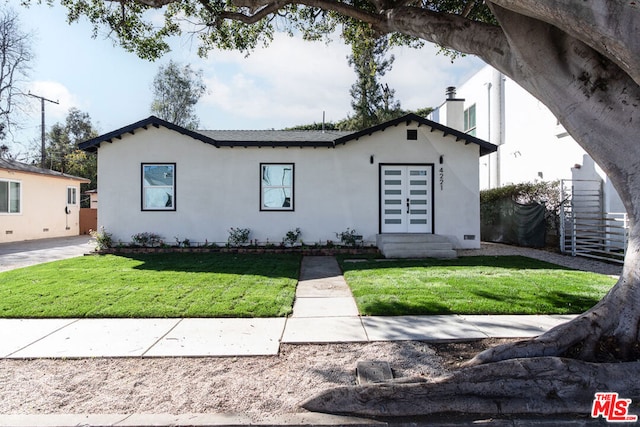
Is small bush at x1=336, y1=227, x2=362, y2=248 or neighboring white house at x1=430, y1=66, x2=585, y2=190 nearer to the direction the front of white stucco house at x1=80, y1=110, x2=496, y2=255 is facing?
the small bush

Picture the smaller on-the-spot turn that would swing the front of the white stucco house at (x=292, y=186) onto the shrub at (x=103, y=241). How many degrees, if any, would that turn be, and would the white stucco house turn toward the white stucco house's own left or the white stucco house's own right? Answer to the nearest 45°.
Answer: approximately 90° to the white stucco house's own right

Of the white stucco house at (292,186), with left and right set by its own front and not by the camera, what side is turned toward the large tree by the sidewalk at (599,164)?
front

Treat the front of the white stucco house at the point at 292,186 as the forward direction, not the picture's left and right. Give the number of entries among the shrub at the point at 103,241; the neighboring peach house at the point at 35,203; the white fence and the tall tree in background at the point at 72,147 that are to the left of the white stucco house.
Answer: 1

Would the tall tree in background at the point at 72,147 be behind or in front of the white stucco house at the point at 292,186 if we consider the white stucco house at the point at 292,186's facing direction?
behind

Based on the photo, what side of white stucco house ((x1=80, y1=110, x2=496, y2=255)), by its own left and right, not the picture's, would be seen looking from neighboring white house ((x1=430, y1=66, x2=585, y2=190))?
left

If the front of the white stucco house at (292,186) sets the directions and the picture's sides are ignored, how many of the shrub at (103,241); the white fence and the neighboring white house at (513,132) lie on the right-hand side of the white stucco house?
1

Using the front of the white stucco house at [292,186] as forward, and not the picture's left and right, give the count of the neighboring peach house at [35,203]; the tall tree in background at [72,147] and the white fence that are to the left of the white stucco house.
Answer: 1

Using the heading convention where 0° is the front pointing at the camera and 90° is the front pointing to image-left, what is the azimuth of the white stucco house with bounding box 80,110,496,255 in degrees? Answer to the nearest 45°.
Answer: approximately 0°

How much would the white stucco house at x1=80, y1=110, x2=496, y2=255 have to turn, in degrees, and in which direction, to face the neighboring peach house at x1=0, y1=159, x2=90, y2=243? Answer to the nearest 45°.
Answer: approximately 135° to its right

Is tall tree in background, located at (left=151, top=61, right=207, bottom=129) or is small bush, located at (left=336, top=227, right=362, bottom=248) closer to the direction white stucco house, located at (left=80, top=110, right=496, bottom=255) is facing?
the small bush
